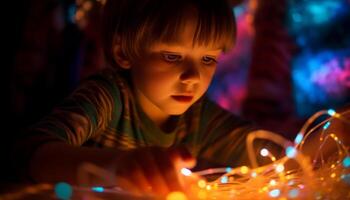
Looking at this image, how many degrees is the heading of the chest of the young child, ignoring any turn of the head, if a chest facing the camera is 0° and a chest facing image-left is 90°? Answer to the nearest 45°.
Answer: approximately 315°

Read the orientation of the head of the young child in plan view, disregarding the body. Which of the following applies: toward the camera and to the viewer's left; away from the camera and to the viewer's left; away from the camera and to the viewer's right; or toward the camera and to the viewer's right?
toward the camera and to the viewer's right
